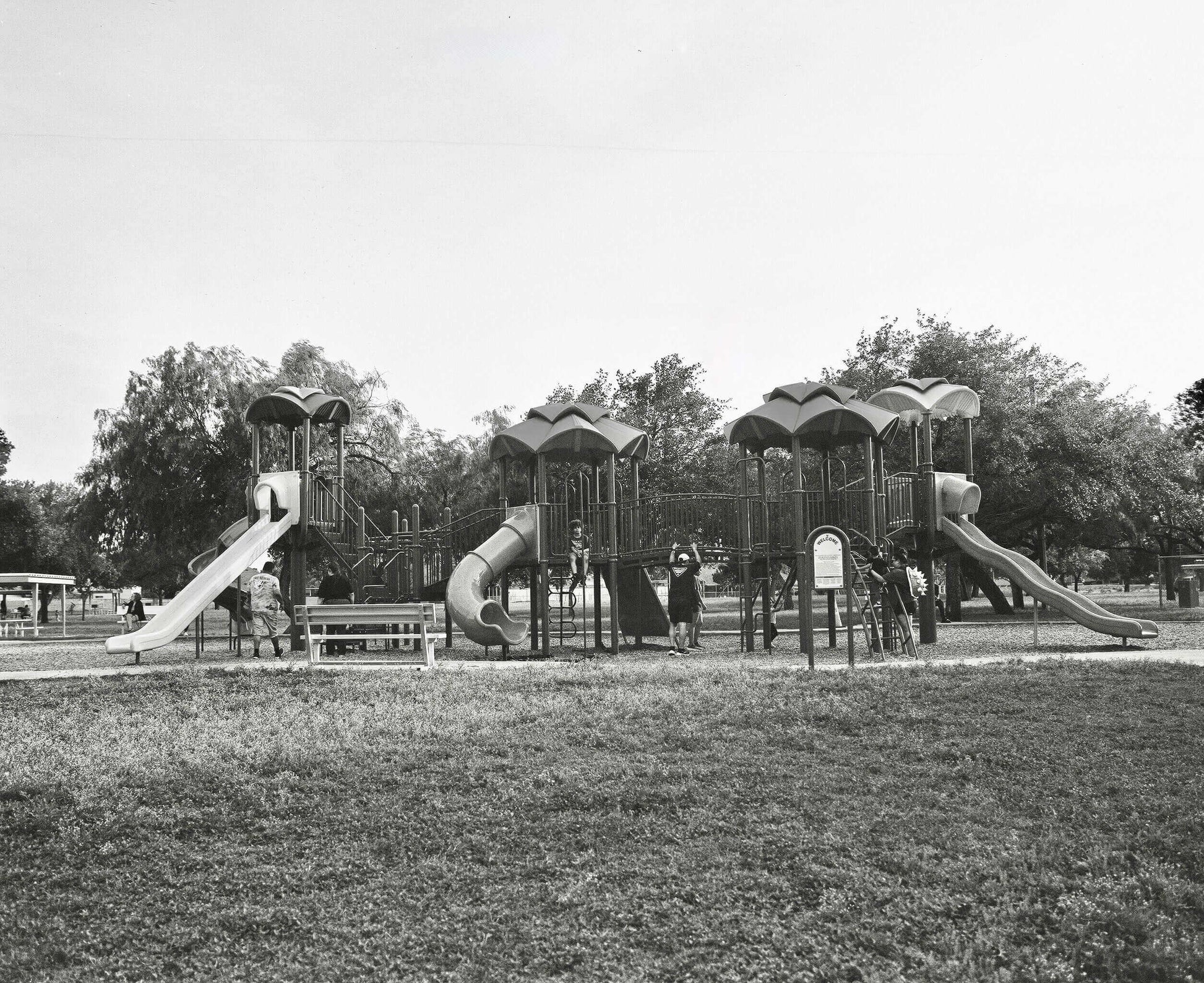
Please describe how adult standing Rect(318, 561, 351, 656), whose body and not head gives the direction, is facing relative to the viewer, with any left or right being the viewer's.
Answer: facing away from the viewer

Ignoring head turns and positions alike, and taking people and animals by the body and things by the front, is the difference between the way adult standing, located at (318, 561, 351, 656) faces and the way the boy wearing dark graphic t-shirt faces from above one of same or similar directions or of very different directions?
very different directions

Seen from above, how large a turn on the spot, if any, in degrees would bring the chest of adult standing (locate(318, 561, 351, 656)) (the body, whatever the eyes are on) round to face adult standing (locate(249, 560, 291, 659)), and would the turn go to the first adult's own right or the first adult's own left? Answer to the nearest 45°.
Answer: approximately 135° to the first adult's own left
